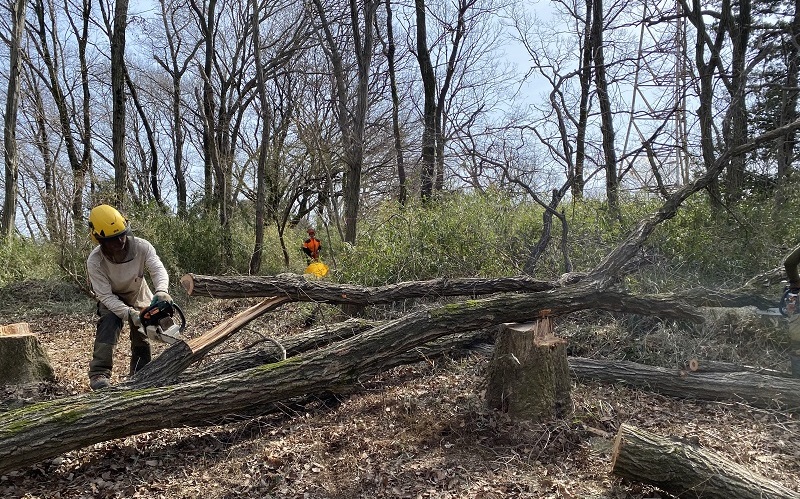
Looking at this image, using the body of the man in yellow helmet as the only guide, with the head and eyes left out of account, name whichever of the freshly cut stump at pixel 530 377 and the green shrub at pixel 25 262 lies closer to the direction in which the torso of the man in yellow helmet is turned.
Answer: the freshly cut stump

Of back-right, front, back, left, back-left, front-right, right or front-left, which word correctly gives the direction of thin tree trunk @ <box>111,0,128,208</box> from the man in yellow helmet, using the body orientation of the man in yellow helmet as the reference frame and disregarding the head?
back-left

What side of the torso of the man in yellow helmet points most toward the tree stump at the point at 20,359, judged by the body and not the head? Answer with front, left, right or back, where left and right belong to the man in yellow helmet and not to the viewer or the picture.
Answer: back

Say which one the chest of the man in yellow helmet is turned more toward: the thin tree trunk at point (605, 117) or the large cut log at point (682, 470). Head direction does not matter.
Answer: the large cut log

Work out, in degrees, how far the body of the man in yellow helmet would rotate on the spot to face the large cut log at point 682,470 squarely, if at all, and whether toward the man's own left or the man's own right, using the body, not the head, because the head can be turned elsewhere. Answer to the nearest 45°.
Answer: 0° — they already face it

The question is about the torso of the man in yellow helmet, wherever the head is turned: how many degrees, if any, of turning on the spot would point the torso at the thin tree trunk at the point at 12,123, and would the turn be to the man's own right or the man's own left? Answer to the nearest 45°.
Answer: approximately 135° to the man's own left

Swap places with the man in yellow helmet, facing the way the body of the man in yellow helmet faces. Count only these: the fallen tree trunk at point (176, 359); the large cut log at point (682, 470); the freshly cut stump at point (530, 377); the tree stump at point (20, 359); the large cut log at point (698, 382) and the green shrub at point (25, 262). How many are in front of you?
4

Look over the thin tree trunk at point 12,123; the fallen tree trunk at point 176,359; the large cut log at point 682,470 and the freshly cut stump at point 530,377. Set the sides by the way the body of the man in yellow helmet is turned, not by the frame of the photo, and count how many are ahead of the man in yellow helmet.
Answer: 3

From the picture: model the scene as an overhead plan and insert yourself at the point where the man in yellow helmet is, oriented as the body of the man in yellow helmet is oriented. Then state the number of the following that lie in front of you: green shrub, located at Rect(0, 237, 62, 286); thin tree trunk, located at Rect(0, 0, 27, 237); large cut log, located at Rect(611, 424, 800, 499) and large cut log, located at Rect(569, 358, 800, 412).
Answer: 2

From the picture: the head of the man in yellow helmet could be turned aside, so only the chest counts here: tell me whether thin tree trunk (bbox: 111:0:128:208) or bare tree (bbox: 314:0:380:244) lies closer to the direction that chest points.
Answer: the bare tree

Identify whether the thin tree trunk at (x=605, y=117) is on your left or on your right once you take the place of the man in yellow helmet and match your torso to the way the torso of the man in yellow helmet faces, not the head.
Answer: on your left

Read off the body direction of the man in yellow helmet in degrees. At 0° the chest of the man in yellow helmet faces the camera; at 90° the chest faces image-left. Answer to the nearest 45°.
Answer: approximately 315°

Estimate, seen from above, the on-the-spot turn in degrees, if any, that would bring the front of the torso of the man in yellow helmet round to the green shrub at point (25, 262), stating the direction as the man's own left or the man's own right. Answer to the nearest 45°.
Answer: approximately 135° to the man's own left

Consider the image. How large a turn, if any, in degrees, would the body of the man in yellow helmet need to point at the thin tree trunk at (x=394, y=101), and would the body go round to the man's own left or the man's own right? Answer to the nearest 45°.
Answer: approximately 90° to the man's own left

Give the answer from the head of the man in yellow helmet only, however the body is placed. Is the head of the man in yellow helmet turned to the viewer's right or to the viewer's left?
to the viewer's right

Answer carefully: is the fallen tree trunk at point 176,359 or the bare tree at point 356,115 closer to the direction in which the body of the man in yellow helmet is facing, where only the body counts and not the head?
the fallen tree trunk
